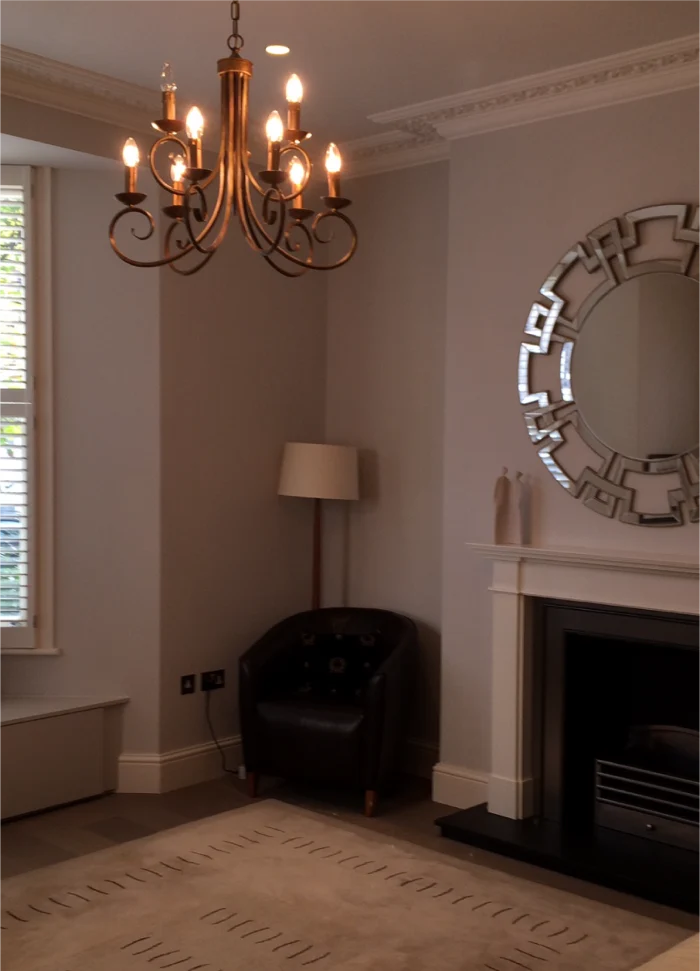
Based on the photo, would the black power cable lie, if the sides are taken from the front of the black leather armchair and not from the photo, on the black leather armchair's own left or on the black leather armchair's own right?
on the black leather armchair's own right

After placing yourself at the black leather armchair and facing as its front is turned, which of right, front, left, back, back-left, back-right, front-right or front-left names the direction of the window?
front-right

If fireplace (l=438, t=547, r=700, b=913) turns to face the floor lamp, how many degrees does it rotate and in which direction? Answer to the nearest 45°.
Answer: approximately 90° to its right

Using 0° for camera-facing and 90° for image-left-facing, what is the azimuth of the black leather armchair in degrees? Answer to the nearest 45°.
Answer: approximately 45°

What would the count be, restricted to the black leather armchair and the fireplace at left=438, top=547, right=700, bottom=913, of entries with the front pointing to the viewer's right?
0

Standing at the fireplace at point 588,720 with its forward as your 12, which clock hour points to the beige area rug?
The beige area rug is roughly at 12 o'clock from the fireplace.

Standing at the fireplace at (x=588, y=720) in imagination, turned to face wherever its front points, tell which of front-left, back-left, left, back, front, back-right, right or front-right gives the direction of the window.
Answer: front-right

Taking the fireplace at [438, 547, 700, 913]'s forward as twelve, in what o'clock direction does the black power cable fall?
The black power cable is roughly at 2 o'clock from the fireplace.

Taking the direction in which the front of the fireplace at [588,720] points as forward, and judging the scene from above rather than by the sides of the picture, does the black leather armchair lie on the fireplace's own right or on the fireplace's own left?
on the fireplace's own right
